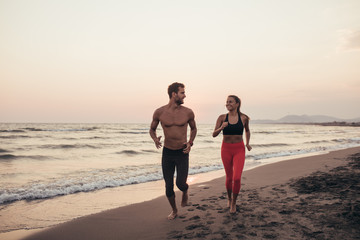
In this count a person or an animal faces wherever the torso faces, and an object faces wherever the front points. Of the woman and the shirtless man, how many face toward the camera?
2

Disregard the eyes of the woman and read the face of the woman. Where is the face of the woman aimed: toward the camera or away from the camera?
toward the camera

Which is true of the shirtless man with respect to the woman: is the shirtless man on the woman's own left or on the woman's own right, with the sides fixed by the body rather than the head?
on the woman's own right

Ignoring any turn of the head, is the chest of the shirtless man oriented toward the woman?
no

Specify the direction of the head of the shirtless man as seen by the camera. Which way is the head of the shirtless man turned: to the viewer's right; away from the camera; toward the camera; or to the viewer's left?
to the viewer's right

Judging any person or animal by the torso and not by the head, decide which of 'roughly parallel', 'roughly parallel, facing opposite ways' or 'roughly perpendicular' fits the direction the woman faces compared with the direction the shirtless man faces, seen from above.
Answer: roughly parallel

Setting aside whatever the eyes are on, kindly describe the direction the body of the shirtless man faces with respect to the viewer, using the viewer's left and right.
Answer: facing the viewer
